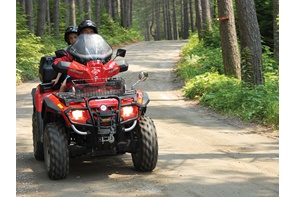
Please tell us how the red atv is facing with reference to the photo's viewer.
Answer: facing the viewer and to the right of the viewer

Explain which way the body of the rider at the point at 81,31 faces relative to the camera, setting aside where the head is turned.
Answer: toward the camera
